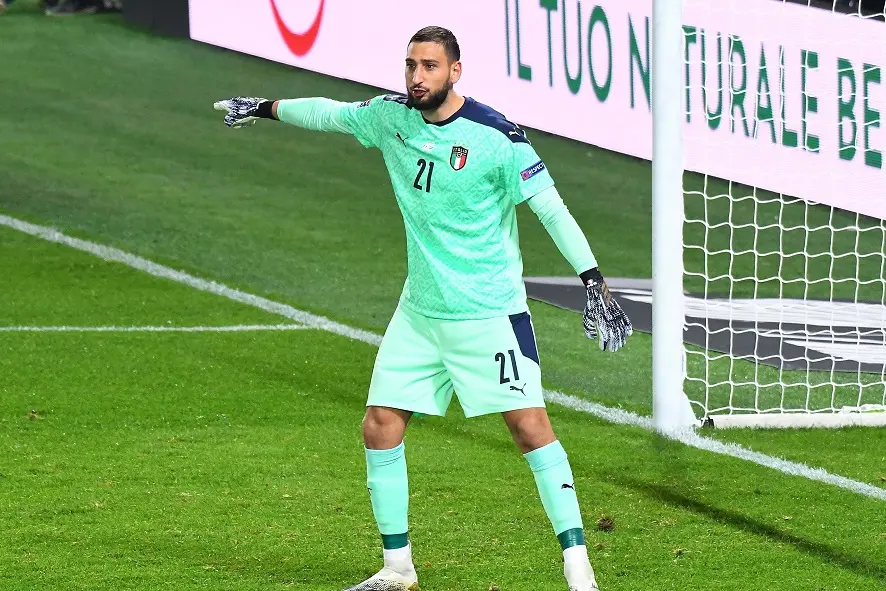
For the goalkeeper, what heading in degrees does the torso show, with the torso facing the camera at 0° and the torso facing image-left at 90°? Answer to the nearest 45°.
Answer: approximately 45°

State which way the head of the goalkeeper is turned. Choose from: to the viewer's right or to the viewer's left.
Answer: to the viewer's left

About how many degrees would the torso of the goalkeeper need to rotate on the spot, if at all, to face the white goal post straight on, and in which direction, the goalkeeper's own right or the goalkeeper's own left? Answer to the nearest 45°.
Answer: approximately 180°
